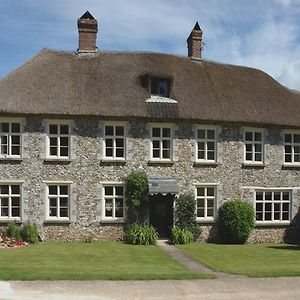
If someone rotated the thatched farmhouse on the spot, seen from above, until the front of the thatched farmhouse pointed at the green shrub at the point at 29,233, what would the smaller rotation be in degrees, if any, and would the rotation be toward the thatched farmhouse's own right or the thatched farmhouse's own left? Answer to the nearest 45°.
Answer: approximately 45° to the thatched farmhouse's own right

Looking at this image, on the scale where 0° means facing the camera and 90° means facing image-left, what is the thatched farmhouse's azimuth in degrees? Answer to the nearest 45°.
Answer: approximately 0°

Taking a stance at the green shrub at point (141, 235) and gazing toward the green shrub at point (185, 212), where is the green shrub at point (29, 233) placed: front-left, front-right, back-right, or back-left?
back-left
